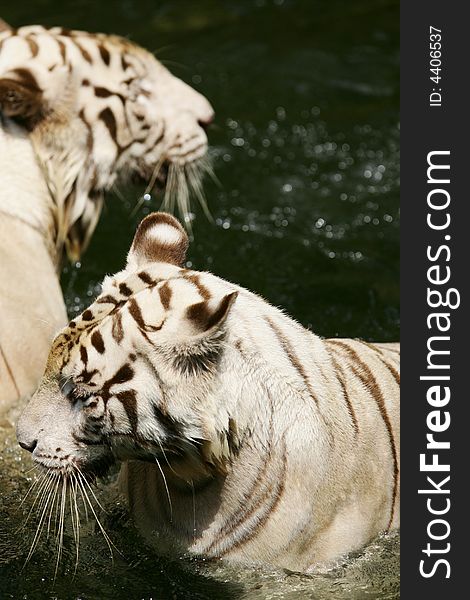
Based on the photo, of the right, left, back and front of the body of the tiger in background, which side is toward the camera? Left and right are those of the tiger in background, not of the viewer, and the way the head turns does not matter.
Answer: right

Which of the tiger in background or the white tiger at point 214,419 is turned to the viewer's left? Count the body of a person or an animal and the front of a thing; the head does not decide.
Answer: the white tiger

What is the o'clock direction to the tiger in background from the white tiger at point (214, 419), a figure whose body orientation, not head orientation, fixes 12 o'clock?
The tiger in background is roughly at 2 o'clock from the white tiger.

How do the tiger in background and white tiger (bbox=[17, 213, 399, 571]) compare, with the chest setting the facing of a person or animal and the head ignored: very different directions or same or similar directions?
very different directions

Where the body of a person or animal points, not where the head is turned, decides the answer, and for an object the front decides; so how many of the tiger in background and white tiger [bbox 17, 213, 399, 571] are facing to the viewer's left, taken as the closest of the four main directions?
1

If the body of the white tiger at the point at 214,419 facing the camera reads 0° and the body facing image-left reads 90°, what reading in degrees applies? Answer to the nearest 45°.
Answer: approximately 90°
